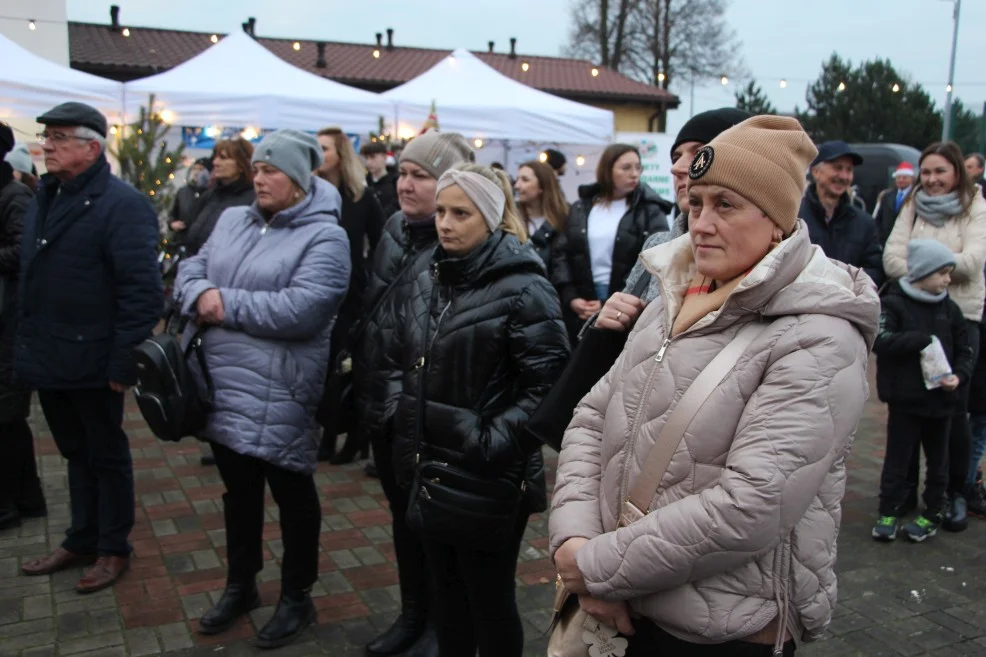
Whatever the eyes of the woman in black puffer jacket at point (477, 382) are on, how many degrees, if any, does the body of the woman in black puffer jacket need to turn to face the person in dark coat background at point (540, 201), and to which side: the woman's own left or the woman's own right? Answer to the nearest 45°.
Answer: approximately 135° to the woman's own right

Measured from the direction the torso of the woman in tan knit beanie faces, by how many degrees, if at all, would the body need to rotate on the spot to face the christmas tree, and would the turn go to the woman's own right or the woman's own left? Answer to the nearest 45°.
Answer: approximately 90° to the woman's own right

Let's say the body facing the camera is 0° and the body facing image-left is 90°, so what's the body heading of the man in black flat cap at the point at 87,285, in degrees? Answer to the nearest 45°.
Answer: approximately 45°

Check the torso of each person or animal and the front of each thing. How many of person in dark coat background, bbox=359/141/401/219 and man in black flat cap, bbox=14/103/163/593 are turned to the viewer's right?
0

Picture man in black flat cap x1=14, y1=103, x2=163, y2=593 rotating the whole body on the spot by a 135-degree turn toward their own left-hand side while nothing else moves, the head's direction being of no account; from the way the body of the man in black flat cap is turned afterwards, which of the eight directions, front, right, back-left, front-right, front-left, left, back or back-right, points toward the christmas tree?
left

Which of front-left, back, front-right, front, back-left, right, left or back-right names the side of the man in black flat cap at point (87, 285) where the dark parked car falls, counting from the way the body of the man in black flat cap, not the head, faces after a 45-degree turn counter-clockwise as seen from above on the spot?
back-left

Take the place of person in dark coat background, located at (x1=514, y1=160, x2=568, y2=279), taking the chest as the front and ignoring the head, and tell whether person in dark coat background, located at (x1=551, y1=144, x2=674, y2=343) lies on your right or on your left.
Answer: on your left

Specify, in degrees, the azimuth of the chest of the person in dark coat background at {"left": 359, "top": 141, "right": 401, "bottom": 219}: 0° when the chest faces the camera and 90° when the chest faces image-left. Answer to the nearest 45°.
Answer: approximately 45°
